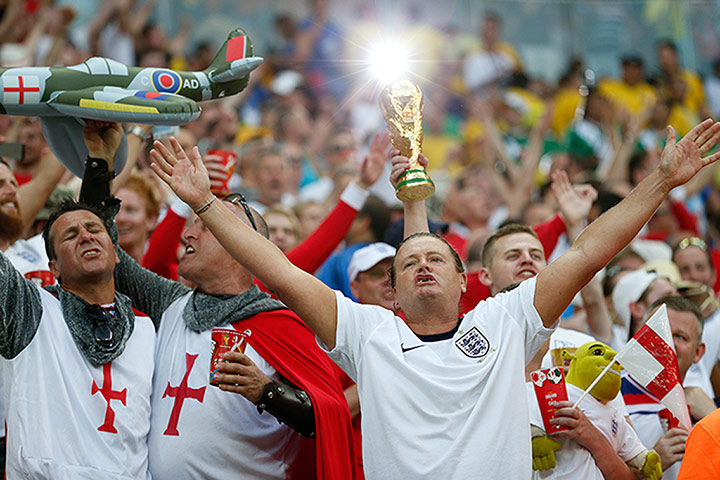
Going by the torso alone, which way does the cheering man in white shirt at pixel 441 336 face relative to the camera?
toward the camera

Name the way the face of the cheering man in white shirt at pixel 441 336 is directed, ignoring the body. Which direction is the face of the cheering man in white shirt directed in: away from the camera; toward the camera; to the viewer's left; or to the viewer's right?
toward the camera
